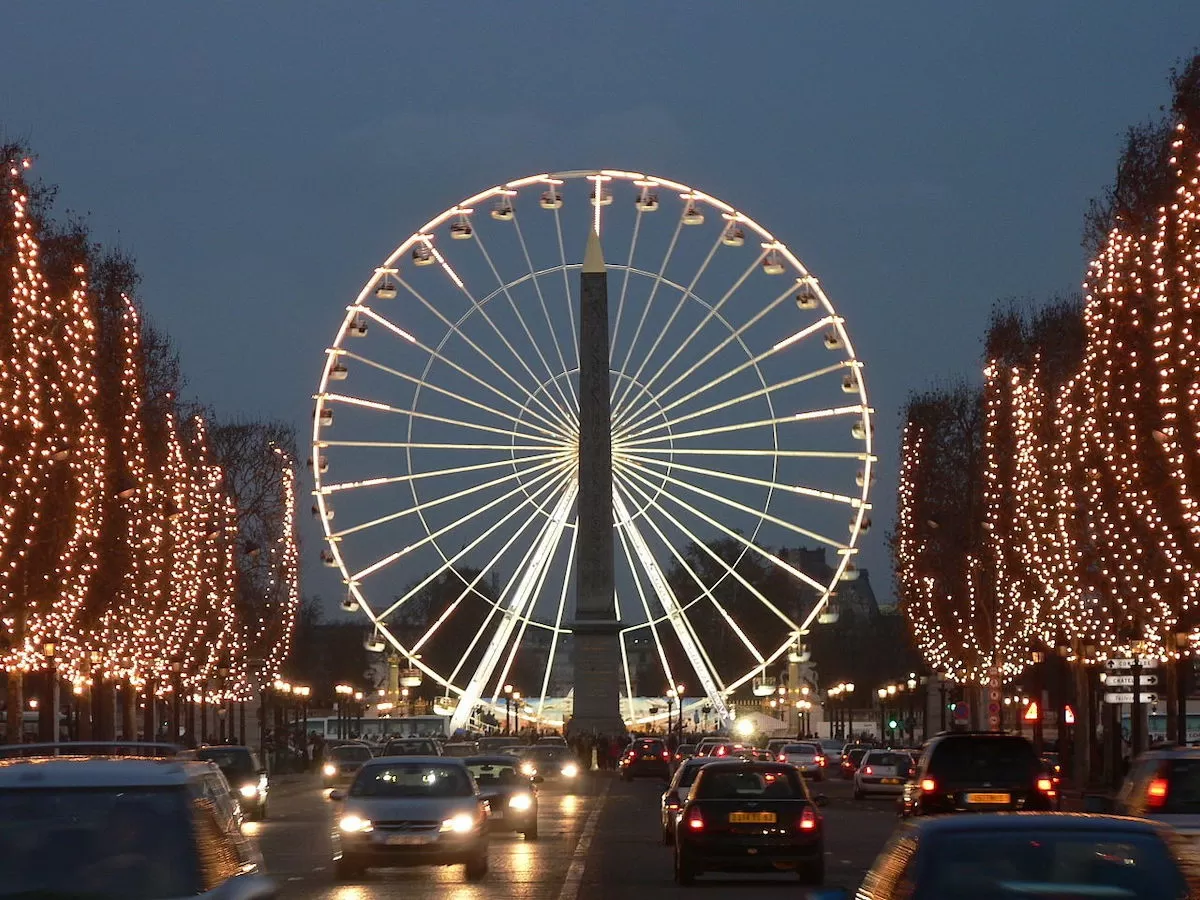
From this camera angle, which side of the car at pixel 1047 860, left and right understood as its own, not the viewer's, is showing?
back

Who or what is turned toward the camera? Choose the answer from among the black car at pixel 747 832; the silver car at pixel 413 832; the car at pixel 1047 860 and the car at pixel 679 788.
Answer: the silver car

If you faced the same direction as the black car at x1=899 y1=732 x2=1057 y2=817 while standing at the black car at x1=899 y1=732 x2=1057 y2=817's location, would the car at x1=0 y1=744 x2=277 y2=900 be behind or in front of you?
behind

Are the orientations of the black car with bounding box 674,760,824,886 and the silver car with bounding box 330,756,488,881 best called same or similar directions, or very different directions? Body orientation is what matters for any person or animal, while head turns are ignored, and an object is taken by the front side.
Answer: very different directions

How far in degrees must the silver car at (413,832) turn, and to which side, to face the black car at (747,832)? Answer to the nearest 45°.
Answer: approximately 90° to its left

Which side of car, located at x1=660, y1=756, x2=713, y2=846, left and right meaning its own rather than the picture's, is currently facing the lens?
back

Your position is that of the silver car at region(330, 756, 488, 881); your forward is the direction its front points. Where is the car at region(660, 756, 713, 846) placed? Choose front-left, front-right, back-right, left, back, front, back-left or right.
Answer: back-left

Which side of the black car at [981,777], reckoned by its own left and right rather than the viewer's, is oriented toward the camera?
back

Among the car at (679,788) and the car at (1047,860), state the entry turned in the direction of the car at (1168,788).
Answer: the car at (1047,860)

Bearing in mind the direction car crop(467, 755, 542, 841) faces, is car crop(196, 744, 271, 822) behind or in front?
behind

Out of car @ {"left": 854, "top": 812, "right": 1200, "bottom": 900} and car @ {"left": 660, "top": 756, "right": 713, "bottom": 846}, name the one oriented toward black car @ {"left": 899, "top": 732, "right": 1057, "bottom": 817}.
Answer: car @ {"left": 854, "top": 812, "right": 1200, "bottom": 900}

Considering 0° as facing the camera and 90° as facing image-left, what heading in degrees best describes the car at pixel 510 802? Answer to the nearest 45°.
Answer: approximately 0°

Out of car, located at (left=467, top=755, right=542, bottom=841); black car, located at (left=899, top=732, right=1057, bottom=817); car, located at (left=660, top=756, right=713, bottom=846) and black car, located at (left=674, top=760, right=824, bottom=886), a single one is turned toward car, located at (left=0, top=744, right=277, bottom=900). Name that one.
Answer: car, located at (left=467, top=755, right=542, bottom=841)

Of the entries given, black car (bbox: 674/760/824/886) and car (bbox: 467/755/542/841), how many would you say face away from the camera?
1

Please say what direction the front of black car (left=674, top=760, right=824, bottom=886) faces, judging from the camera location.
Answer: facing away from the viewer

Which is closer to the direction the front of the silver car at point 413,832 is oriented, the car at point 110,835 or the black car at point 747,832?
the car
